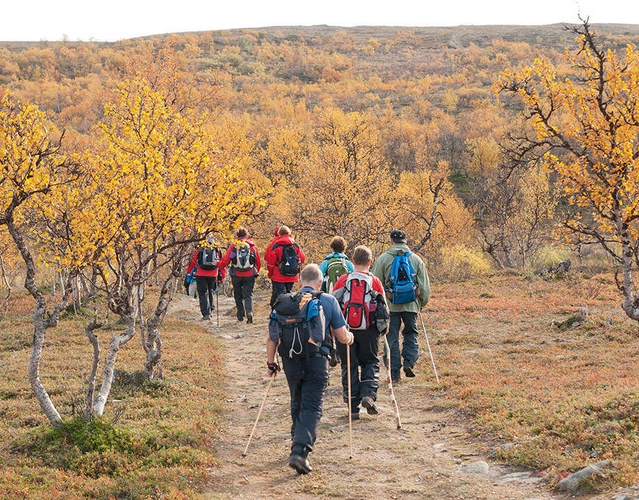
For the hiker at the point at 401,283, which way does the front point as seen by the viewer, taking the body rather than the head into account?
away from the camera

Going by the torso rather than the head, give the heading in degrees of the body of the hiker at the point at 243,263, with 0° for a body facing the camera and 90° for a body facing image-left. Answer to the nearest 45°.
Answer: approximately 180°

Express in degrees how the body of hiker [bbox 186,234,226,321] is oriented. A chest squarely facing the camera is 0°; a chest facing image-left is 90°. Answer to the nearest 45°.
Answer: approximately 180°

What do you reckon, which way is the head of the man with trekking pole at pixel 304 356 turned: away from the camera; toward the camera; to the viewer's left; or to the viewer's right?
away from the camera

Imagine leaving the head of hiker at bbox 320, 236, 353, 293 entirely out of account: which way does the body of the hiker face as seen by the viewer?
away from the camera

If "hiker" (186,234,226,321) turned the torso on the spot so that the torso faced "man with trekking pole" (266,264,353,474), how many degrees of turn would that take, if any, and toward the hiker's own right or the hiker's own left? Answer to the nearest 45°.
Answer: approximately 180°

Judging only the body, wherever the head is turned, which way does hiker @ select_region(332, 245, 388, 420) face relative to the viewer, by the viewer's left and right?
facing away from the viewer

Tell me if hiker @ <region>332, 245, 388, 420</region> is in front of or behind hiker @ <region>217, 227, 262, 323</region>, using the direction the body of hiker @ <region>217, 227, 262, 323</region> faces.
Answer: behind

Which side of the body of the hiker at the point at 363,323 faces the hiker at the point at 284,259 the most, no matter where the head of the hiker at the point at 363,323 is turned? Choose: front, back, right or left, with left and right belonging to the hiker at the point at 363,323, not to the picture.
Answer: front
